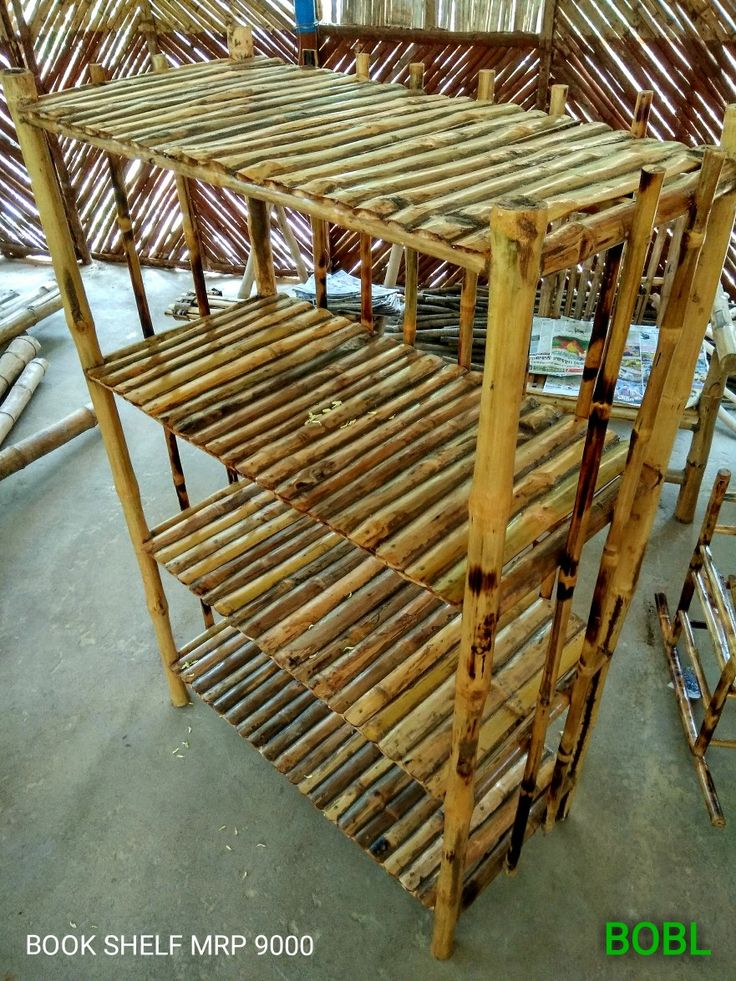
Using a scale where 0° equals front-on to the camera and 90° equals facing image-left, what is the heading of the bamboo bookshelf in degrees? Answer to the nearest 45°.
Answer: approximately 45°

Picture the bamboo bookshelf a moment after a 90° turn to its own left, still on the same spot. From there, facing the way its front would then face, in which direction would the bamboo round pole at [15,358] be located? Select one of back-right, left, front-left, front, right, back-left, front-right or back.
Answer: back

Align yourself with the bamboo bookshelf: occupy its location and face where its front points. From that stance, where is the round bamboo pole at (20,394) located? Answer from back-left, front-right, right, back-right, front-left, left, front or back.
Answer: right

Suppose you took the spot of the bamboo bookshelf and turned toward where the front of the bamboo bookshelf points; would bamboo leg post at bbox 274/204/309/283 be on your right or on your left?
on your right

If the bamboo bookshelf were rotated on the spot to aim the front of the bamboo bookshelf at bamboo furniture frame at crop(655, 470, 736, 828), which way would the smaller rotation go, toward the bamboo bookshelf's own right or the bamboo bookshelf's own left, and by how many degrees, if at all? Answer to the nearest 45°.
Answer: approximately 135° to the bamboo bookshelf's own left

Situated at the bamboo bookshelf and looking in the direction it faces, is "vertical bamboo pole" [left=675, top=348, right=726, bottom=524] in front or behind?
behind

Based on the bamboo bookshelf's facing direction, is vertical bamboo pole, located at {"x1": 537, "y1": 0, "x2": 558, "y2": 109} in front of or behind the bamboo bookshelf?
behind

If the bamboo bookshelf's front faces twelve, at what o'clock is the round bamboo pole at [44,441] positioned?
The round bamboo pole is roughly at 3 o'clock from the bamboo bookshelf.
